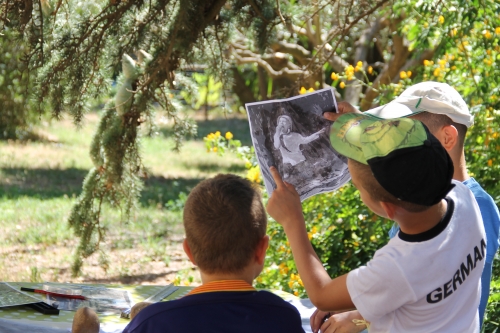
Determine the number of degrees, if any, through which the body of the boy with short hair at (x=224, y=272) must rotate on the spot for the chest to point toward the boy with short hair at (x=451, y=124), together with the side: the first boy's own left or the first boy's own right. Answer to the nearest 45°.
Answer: approximately 45° to the first boy's own right

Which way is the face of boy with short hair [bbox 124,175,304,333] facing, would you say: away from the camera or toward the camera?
away from the camera

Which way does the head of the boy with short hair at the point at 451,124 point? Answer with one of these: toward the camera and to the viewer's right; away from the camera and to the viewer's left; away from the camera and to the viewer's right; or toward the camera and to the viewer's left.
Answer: away from the camera and to the viewer's left

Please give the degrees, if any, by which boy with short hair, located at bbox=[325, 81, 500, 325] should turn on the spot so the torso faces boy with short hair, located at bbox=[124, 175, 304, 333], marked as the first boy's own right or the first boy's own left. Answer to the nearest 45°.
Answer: approximately 45° to the first boy's own left

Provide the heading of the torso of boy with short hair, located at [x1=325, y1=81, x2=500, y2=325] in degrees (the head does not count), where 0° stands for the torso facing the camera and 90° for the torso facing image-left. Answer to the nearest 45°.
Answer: approximately 90°

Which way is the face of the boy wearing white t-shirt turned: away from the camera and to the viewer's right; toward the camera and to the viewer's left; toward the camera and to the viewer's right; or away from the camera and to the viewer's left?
away from the camera and to the viewer's left

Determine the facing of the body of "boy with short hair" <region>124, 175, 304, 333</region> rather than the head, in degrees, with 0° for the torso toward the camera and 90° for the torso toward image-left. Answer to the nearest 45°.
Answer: approximately 180°

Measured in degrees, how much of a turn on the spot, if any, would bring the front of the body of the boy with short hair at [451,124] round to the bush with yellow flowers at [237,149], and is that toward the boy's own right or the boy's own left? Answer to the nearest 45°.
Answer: approximately 45° to the boy's own right

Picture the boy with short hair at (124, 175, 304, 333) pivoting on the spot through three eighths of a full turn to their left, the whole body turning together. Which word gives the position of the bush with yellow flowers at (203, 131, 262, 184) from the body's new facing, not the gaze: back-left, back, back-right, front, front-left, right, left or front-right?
back-right

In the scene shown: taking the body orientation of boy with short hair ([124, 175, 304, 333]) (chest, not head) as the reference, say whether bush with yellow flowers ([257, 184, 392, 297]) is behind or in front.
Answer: in front

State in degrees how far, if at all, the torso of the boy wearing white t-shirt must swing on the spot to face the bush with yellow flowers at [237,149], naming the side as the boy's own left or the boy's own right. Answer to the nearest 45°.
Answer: approximately 45° to the boy's own right
